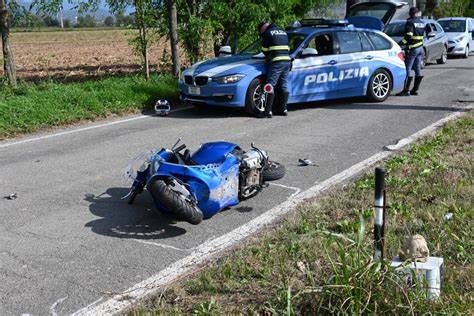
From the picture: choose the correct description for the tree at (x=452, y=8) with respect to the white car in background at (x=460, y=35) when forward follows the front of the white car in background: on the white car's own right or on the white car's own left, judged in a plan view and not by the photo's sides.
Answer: on the white car's own right

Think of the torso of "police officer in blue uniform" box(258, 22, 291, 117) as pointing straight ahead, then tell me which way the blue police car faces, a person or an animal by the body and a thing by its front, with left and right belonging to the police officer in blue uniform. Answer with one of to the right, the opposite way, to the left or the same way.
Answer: to the left

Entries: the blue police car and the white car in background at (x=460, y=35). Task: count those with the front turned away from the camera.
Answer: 0

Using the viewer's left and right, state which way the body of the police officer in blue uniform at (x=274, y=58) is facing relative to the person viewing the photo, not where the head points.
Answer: facing away from the viewer and to the left of the viewer

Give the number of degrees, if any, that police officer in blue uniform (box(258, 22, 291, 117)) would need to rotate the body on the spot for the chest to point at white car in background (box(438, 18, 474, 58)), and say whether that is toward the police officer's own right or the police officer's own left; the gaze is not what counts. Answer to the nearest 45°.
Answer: approximately 90° to the police officer's own right

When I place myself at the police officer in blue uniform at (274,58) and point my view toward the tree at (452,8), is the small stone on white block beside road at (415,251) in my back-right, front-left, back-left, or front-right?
back-right

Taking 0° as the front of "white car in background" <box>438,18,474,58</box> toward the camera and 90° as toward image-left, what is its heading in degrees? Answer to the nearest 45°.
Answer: approximately 45°

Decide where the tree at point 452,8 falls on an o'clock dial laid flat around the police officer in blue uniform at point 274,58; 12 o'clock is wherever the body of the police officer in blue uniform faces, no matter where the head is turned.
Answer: The tree is roughly at 2 o'clock from the police officer in blue uniform.

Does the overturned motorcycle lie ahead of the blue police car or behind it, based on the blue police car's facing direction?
ahead
